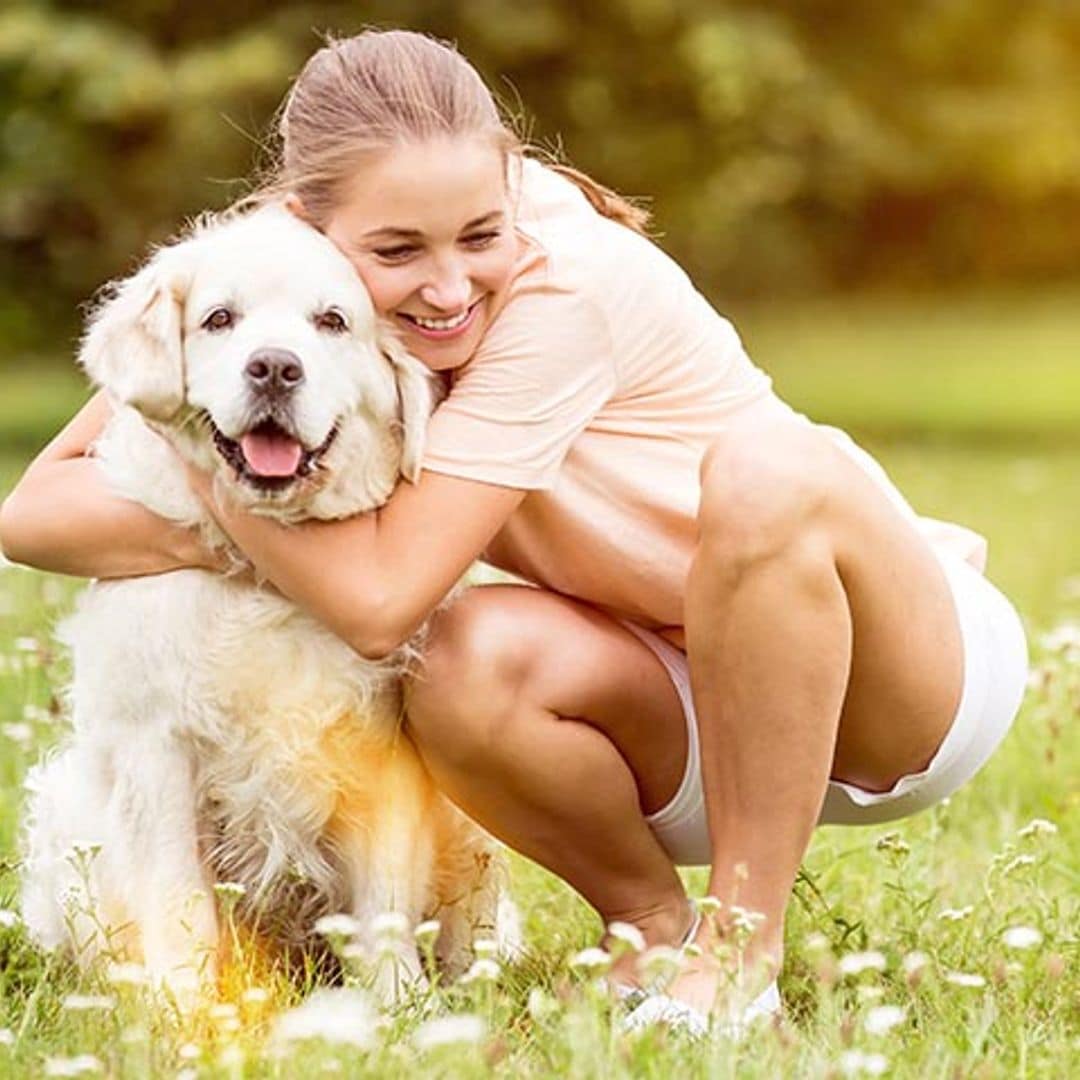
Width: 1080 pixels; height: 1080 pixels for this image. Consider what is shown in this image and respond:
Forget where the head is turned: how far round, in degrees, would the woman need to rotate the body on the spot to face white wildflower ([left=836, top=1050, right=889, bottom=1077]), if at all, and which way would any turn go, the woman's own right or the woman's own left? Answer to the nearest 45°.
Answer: approximately 90° to the woman's own left

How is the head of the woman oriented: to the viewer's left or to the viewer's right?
to the viewer's left

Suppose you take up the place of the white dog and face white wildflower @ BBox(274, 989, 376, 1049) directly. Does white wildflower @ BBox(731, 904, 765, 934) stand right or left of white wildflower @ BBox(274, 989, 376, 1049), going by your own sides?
left

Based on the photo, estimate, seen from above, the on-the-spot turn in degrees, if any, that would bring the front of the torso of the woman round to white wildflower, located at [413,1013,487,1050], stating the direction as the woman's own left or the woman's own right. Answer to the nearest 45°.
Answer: approximately 45° to the woman's own left

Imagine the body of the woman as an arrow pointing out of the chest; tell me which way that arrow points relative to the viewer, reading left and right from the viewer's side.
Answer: facing the viewer and to the left of the viewer

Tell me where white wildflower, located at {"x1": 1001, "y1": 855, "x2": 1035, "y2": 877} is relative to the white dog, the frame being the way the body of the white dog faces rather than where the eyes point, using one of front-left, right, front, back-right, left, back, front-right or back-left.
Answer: left

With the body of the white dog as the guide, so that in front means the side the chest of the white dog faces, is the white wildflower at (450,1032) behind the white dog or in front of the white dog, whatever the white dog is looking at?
in front

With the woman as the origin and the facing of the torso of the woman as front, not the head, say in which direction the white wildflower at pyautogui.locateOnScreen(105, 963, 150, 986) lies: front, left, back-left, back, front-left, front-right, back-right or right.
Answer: front

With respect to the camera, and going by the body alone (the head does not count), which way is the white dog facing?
toward the camera
